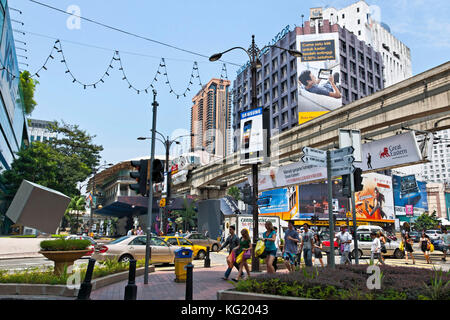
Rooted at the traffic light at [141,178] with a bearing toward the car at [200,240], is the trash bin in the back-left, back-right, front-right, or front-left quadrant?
front-right

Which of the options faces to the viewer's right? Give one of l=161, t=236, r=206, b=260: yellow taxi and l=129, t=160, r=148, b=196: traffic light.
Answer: the yellow taxi

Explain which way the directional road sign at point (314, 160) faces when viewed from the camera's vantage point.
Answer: facing the viewer

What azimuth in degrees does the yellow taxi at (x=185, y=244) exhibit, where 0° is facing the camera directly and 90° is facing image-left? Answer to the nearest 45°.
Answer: approximately 270°

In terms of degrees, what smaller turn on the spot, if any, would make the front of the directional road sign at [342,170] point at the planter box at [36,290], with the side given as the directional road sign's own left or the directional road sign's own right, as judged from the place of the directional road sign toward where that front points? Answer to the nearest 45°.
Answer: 0° — it already faces it

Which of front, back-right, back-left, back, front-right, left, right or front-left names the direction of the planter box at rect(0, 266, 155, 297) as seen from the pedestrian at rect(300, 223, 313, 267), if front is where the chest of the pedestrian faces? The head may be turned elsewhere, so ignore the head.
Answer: front

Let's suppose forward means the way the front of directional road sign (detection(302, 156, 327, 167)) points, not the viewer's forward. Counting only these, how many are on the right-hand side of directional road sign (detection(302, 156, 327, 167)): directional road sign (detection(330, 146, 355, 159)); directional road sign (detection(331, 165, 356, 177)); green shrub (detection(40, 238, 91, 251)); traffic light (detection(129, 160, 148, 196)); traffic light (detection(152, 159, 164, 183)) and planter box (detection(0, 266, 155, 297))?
4
